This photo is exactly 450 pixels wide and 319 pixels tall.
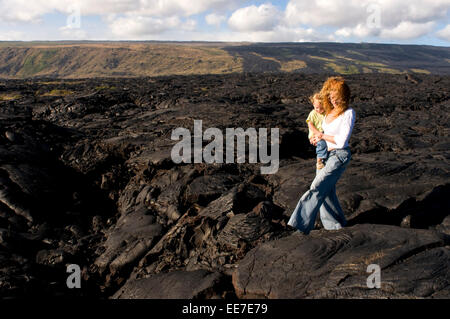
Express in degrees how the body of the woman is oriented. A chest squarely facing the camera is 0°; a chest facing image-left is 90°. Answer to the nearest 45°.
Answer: approximately 45°
